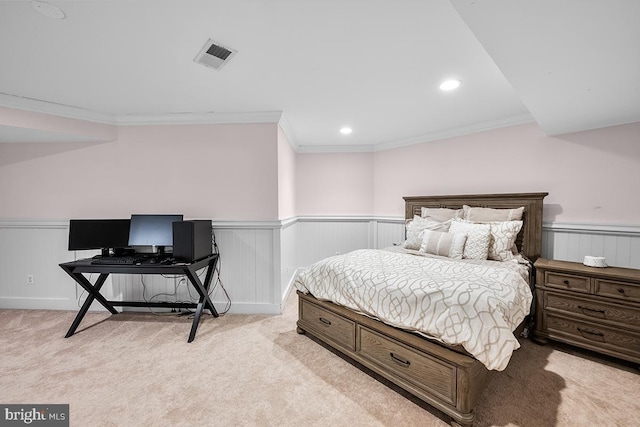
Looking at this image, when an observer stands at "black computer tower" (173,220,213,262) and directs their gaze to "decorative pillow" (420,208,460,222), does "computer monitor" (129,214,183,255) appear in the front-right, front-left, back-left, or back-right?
back-left

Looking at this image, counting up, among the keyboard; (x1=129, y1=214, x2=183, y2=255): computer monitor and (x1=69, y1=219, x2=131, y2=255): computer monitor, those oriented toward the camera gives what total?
3

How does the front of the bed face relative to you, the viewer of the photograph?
facing the viewer and to the left of the viewer

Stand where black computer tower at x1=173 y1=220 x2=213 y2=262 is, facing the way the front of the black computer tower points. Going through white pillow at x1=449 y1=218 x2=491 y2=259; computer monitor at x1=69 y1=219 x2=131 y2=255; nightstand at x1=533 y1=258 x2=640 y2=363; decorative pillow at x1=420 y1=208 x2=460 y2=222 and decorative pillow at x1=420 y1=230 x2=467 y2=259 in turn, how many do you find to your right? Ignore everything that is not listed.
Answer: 1

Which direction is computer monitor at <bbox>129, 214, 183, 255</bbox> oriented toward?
toward the camera

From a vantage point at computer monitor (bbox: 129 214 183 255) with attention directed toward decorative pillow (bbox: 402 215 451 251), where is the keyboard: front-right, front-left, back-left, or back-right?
back-right

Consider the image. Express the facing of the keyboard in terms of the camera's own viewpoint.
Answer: facing the viewer

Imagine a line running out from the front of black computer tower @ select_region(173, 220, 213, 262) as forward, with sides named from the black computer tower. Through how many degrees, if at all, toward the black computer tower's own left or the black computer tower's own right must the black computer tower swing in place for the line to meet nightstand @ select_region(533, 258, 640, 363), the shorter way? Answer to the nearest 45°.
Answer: approximately 90° to the black computer tower's own left

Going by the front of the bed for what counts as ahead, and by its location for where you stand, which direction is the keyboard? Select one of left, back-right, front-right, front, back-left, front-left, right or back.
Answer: front-right

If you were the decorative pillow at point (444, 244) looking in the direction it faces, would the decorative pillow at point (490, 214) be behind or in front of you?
behind
